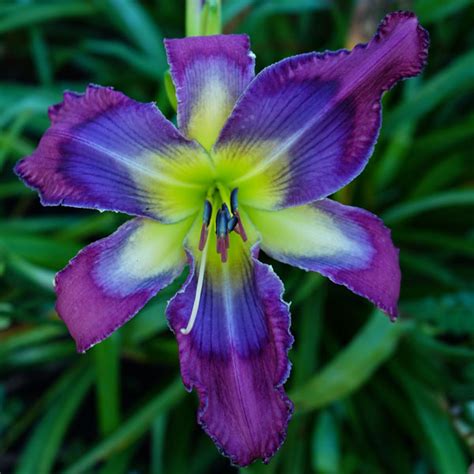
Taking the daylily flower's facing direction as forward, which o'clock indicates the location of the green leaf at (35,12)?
The green leaf is roughly at 5 o'clock from the daylily flower.

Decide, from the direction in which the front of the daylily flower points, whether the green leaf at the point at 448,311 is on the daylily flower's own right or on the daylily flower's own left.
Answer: on the daylily flower's own left

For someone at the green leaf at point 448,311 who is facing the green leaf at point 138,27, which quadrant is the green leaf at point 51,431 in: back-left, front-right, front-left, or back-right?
front-left

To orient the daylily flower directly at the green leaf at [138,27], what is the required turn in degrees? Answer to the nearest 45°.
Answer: approximately 180°

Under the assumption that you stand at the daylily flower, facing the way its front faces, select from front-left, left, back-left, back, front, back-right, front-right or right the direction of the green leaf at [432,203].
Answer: back-left

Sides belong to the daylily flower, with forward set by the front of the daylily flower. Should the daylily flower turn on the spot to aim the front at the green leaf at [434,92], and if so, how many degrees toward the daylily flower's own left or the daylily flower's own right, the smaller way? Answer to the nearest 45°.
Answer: approximately 135° to the daylily flower's own left

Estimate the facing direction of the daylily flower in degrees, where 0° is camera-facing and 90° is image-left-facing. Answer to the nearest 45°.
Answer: approximately 0°
